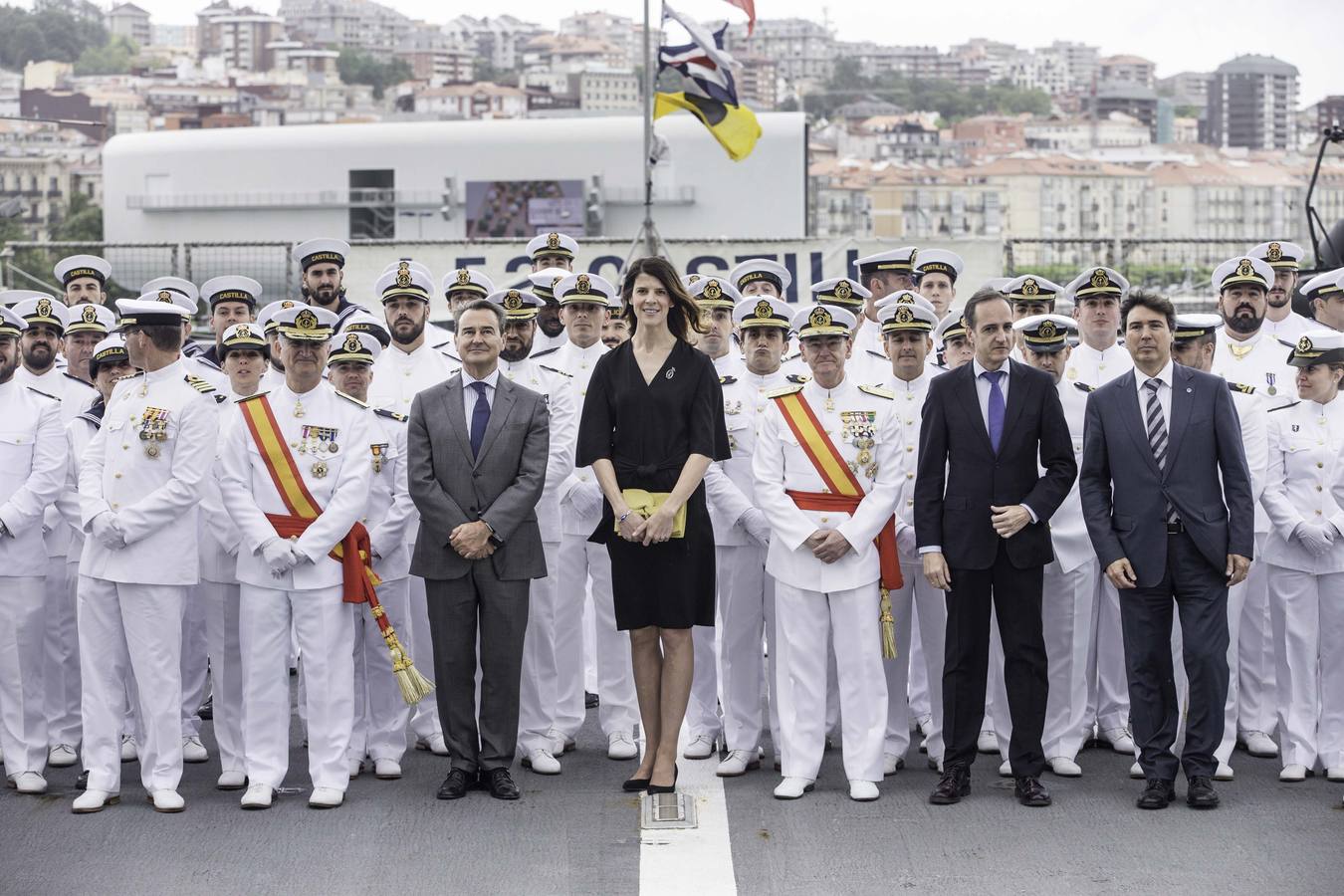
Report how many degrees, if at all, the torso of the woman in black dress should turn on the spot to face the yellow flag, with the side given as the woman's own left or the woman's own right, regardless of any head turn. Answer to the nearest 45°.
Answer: approximately 180°

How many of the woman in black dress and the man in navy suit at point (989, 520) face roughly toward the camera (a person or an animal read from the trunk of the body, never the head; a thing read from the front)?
2

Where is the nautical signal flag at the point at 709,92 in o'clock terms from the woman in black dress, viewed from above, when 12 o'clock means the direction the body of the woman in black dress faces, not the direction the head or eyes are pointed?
The nautical signal flag is roughly at 6 o'clock from the woman in black dress.

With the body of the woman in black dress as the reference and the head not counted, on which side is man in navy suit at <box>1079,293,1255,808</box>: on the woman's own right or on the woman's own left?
on the woman's own left

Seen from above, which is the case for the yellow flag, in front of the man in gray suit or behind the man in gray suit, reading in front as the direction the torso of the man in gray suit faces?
behind

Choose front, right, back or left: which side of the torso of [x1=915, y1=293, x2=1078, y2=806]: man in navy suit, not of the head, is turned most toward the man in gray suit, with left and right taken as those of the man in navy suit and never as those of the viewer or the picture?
right

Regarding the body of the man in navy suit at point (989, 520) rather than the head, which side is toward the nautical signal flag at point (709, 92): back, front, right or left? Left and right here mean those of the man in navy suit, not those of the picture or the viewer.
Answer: back

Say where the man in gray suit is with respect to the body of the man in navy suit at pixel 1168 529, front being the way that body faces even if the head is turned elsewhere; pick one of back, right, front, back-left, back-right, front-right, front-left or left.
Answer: right

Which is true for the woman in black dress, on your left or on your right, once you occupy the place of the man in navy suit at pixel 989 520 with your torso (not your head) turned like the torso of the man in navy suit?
on your right
